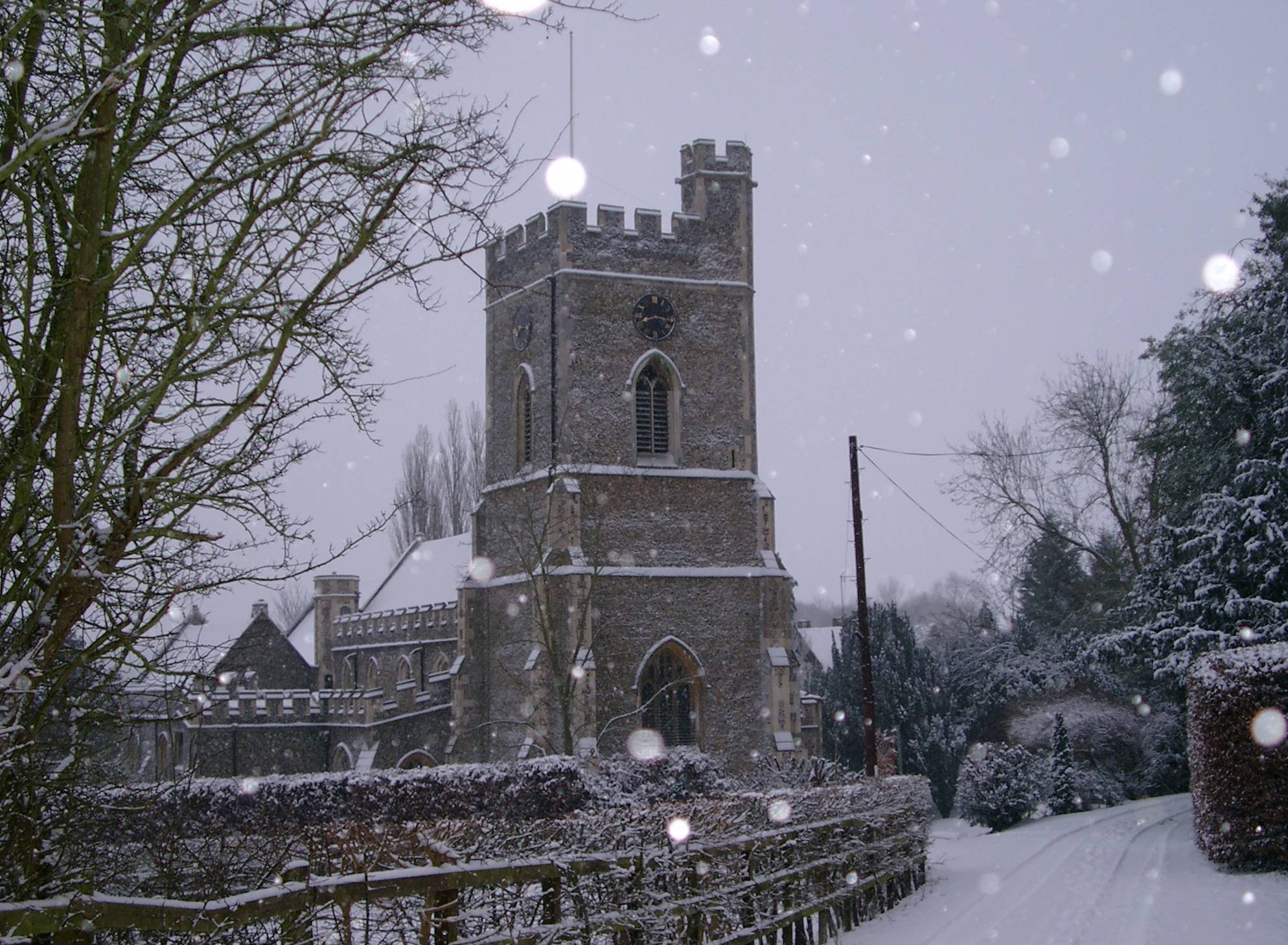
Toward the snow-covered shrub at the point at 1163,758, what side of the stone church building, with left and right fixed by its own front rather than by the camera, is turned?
left

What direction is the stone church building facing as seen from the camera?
toward the camera

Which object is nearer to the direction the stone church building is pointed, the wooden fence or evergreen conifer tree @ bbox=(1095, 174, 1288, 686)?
the wooden fence

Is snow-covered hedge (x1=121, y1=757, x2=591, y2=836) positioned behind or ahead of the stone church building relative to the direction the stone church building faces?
ahead

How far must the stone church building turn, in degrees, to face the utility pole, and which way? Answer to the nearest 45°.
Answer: approximately 45° to its left

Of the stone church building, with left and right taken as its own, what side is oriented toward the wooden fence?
front

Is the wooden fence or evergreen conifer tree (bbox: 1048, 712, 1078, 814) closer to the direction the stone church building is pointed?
the wooden fence

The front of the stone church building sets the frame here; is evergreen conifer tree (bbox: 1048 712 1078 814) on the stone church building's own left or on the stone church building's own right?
on the stone church building's own left

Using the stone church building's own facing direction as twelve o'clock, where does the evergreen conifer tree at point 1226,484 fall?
The evergreen conifer tree is roughly at 10 o'clock from the stone church building.
